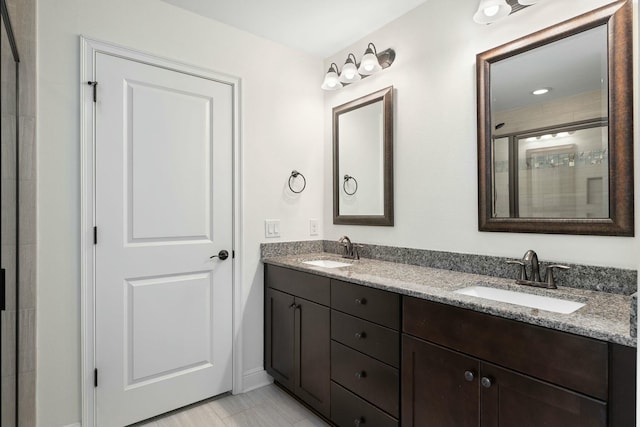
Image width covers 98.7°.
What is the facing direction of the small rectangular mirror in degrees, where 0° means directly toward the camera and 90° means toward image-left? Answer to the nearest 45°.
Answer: approximately 45°

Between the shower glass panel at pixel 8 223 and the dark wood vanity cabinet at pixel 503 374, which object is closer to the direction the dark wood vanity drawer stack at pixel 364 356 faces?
the shower glass panel

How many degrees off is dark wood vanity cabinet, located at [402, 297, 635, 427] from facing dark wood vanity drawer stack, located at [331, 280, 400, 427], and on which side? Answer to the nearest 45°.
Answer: approximately 45° to its right

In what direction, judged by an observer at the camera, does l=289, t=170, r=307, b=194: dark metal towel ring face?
facing the viewer and to the right of the viewer

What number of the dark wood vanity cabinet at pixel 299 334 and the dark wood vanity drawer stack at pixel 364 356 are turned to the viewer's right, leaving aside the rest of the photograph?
0

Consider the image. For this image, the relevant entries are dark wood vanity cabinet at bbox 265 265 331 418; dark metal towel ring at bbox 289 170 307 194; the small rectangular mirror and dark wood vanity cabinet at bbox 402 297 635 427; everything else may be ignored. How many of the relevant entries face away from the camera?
0

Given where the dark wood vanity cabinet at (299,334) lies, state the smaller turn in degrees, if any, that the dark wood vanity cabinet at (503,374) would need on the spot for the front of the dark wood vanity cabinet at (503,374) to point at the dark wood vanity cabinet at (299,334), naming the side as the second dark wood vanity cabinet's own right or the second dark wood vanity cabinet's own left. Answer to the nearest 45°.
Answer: approximately 45° to the second dark wood vanity cabinet's own right

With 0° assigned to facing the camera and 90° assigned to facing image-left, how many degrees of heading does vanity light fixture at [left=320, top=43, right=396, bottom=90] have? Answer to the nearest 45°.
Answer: approximately 45°

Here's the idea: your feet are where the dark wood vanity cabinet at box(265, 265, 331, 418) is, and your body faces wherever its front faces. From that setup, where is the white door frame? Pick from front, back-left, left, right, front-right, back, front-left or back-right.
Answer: front-right

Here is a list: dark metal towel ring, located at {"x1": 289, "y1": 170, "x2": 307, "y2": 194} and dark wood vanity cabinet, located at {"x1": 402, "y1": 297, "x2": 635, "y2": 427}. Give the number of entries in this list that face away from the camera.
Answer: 0

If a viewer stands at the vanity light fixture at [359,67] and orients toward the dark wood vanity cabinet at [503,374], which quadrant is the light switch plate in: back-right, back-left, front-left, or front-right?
back-right

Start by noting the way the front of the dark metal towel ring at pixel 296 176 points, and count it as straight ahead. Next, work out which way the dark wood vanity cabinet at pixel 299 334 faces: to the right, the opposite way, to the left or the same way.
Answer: to the right

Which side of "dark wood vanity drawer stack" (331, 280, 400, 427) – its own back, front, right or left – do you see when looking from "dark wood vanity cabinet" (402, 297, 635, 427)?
left
